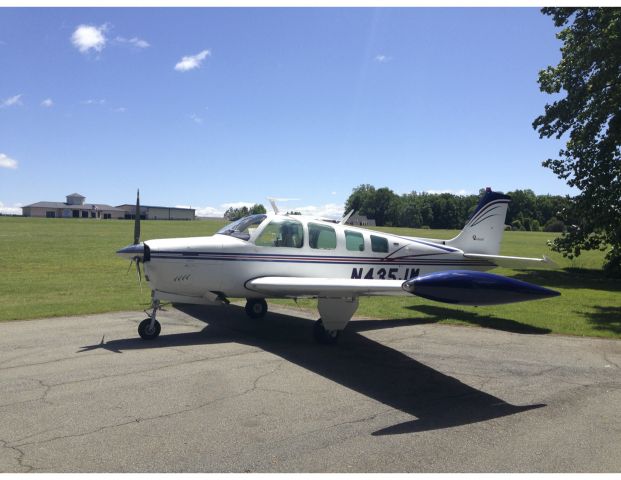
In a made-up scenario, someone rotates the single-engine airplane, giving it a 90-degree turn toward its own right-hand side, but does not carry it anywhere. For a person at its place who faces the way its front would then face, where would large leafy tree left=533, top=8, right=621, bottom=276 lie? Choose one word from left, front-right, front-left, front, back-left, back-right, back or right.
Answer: right
